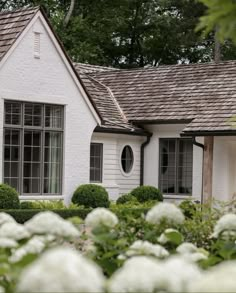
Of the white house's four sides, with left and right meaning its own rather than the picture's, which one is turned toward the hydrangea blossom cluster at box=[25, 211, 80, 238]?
front

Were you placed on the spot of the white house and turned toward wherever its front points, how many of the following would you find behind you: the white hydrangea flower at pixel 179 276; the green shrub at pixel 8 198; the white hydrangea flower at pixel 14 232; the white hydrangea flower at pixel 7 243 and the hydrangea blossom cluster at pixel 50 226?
0

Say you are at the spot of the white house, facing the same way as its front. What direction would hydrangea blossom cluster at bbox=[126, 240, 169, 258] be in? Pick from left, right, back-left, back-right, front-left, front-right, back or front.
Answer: front

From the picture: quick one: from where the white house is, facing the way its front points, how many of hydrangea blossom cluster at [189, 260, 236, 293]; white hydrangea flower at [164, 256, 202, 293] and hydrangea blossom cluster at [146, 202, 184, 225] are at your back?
0

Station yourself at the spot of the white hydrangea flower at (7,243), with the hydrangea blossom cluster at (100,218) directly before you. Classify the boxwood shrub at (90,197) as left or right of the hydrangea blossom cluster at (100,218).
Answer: left

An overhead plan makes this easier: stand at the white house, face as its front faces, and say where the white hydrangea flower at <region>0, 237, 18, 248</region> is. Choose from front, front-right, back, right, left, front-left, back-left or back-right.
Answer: front

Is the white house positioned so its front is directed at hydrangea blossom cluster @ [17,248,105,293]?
yes

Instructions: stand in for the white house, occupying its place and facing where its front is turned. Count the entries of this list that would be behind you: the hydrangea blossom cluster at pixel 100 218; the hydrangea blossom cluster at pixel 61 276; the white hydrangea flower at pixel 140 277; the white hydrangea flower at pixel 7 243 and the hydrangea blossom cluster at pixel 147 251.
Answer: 0

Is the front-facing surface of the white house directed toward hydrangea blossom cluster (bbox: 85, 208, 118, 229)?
yes

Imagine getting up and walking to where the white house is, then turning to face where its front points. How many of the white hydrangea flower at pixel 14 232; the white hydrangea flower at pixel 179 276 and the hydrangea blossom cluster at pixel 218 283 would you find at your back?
0

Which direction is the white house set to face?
toward the camera

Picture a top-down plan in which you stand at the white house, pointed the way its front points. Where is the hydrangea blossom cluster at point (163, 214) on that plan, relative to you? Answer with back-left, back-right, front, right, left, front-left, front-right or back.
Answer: front

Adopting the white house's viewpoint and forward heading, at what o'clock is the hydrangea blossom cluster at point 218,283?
The hydrangea blossom cluster is roughly at 12 o'clock from the white house.

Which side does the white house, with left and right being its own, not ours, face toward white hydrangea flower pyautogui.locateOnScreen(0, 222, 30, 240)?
front

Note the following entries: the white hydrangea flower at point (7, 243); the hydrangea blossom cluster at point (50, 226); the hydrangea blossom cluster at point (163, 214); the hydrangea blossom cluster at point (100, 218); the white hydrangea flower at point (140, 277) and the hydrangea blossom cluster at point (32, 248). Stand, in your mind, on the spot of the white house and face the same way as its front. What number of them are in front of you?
6
